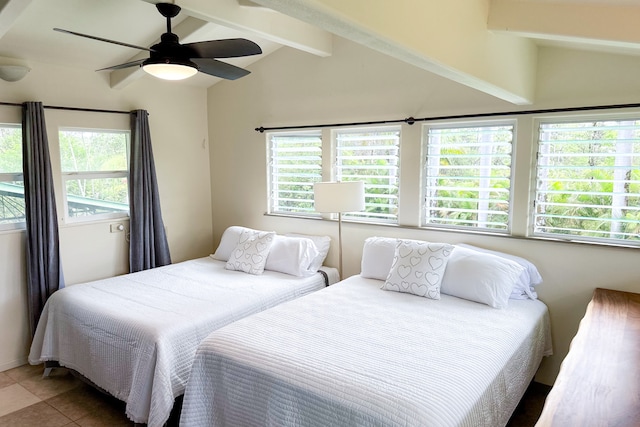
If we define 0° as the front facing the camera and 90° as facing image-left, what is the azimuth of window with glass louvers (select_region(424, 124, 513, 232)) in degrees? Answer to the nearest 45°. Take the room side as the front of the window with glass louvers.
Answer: approximately 45°

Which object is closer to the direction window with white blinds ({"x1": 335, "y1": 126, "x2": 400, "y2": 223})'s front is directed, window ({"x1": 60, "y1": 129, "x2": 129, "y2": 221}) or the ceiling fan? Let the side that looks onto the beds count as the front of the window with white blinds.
the ceiling fan

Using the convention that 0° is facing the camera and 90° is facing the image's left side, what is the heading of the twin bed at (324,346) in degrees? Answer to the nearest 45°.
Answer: approximately 45°

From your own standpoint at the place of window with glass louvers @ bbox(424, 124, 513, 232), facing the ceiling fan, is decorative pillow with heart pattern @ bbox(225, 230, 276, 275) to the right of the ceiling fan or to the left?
right

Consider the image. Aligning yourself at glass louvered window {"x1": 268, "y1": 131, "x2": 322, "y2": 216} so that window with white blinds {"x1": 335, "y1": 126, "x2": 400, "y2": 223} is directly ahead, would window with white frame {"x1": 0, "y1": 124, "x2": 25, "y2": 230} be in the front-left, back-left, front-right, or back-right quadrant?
back-right

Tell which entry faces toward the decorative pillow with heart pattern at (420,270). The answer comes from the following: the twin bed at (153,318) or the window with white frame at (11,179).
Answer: the window with white frame

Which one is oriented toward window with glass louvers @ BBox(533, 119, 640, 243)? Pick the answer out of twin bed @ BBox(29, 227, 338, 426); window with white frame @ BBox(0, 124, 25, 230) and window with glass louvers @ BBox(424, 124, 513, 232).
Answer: window with white frame @ BBox(0, 124, 25, 230)

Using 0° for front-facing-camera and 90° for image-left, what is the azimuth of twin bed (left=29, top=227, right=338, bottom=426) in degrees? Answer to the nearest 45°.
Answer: approximately 45°

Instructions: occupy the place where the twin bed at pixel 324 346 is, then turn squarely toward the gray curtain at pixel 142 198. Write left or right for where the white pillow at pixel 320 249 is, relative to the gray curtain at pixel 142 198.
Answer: right

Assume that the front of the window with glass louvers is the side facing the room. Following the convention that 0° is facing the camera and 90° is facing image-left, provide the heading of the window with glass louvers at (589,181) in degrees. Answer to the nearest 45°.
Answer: approximately 45°
